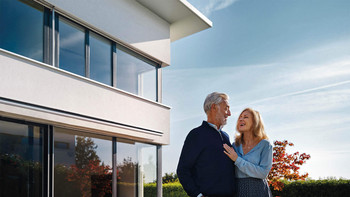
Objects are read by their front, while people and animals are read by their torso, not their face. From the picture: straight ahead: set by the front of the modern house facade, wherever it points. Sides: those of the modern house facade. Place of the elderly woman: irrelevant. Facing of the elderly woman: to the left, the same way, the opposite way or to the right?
to the right

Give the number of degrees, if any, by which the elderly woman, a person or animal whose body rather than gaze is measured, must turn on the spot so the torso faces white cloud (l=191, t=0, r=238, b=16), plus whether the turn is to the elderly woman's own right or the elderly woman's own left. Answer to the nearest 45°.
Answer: approximately 135° to the elderly woman's own right

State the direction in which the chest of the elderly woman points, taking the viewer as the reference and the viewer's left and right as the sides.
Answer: facing the viewer and to the left of the viewer

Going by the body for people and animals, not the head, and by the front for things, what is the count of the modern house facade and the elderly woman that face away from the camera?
0

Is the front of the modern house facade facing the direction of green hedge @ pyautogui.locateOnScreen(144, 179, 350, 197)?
no

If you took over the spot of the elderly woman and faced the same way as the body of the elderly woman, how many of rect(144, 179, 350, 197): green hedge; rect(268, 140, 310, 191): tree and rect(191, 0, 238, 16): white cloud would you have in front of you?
0

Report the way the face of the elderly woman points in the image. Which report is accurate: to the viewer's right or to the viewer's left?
to the viewer's left

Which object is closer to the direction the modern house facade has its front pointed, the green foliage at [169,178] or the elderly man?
the elderly man

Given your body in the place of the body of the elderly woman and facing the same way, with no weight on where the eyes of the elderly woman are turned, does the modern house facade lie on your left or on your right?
on your right

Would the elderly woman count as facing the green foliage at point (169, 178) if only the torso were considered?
no

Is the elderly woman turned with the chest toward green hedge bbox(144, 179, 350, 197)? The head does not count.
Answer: no

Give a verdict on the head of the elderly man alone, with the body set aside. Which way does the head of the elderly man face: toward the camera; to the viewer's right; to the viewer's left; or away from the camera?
to the viewer's right
